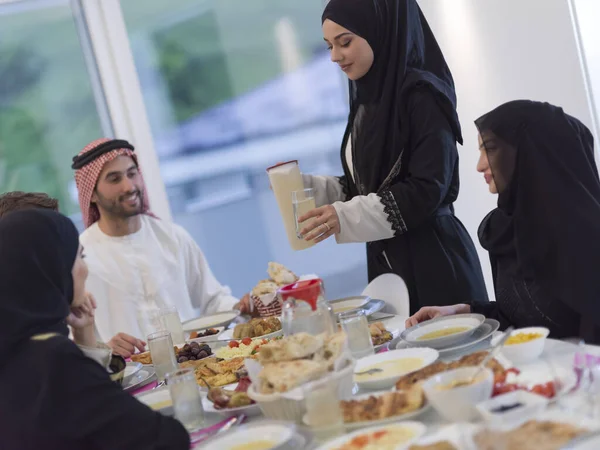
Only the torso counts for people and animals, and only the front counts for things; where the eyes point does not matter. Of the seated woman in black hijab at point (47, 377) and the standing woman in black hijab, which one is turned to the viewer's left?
the standing woman in black hijab

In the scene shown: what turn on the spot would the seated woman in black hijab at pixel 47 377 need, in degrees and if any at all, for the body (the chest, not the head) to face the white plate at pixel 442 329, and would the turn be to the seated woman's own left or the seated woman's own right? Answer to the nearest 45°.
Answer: approximately 45° to the seated woman's own right

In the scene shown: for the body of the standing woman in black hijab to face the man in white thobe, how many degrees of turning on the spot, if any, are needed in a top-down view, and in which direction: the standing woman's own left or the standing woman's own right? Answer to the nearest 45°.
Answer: approximately 45° to the standing woman's own right

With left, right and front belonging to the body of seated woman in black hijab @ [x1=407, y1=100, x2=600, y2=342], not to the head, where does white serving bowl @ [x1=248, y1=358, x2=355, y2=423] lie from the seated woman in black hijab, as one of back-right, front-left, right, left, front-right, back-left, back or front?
front-left

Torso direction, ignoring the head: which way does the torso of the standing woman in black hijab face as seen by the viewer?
to the viewer's left

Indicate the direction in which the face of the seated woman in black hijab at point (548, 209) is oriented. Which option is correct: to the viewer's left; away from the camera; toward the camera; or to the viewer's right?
to the viewer's left

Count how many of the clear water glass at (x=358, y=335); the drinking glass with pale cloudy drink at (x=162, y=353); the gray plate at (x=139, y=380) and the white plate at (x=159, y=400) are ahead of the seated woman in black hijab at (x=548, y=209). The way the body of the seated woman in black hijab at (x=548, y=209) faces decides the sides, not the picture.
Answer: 4

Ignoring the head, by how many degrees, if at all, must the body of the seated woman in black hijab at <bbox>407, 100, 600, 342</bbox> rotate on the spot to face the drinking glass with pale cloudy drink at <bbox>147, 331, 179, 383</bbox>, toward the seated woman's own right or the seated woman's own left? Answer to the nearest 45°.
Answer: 0° — they already face it

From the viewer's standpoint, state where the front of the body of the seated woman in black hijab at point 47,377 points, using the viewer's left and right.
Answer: facing away from the viewer and to the right of the viewer

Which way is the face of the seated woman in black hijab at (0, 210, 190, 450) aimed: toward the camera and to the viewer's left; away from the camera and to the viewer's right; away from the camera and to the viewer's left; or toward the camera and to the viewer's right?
away from the camera and to the viewer's right

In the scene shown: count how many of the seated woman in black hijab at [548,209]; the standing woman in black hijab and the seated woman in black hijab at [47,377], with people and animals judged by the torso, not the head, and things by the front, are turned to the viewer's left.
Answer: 2

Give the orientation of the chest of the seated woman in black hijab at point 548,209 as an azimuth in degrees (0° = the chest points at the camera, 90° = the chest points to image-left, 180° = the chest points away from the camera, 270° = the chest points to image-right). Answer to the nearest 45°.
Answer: approximately 90°

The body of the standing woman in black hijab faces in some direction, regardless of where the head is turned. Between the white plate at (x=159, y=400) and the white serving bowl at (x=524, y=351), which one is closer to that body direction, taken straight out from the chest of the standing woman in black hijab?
the white plate
